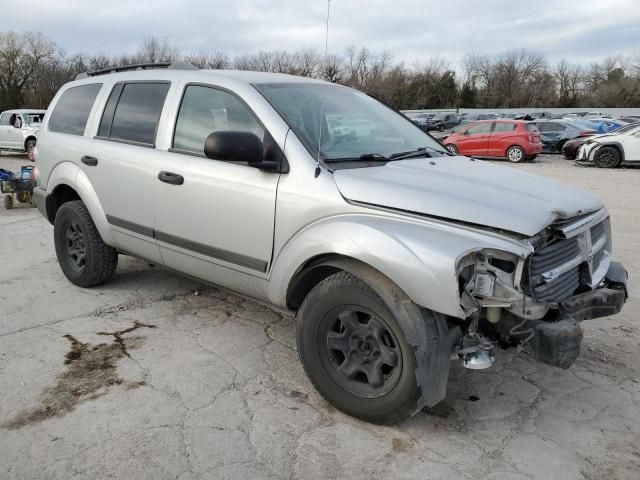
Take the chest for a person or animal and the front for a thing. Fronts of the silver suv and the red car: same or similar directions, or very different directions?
very different directions

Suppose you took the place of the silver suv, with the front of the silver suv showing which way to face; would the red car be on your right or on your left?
on your left

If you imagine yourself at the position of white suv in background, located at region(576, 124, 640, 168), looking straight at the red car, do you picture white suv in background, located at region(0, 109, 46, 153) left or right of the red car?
left

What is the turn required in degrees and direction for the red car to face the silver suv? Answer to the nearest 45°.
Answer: approximately 135° to its left

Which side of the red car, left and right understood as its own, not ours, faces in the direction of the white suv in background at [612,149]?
back

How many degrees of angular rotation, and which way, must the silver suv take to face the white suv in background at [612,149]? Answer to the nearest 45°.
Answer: approximately 90° to its left

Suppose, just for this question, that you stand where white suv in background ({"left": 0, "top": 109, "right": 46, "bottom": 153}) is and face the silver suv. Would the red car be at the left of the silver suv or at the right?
left

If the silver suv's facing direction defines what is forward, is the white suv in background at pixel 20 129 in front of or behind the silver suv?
behind

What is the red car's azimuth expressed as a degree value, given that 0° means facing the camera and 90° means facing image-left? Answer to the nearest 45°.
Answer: approximately 135°

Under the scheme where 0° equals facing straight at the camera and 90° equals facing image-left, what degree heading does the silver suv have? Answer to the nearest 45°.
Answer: approximately 315°
